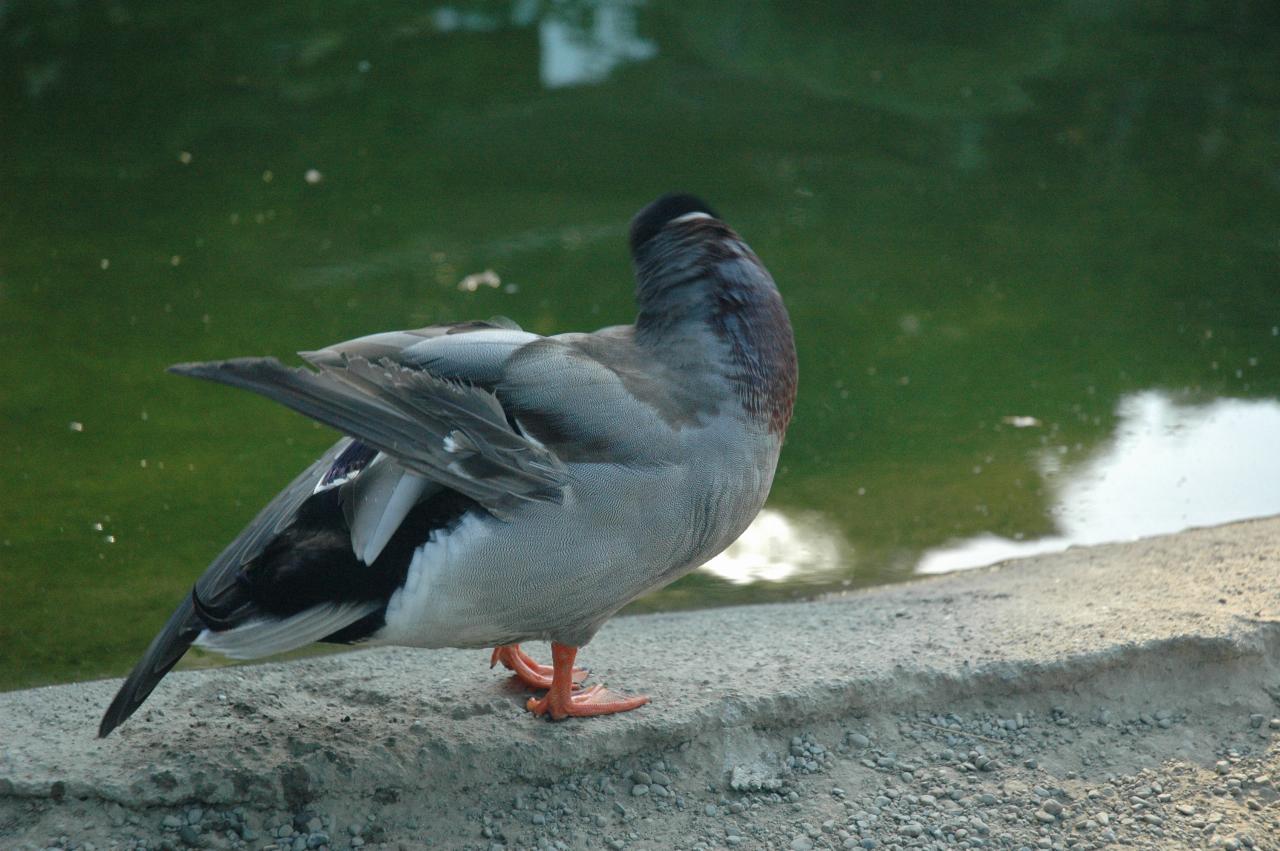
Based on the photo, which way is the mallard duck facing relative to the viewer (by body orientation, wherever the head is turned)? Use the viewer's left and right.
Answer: facing to the right of the viewer
